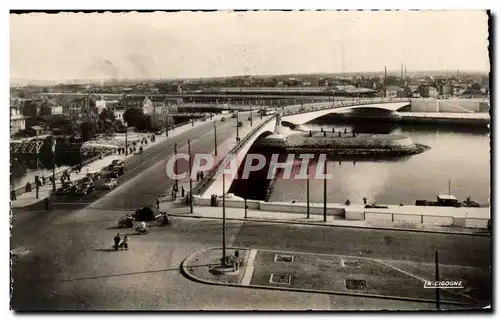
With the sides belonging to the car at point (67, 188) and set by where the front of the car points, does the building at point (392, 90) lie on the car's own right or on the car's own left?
on the car's own left
